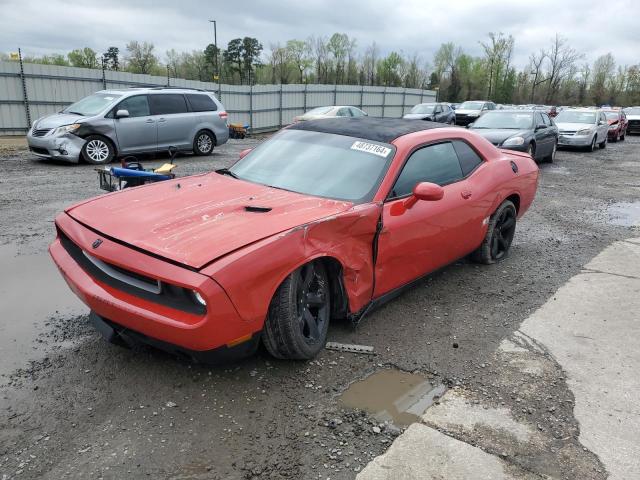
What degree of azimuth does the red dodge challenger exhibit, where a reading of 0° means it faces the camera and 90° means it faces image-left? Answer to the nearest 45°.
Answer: approximately 45°

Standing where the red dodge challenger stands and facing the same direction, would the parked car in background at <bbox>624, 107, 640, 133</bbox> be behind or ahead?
behind

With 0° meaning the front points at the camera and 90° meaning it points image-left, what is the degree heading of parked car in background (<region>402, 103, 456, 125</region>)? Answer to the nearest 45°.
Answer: approximately 45°

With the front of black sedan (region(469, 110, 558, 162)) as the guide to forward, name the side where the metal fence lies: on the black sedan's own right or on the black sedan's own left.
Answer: on the black sedan's own right

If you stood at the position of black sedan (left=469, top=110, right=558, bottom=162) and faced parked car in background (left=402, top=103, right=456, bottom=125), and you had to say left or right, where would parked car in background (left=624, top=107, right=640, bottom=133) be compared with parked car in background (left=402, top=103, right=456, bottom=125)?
right

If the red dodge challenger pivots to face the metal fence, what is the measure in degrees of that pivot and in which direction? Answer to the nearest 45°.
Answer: approximately 135° to its right

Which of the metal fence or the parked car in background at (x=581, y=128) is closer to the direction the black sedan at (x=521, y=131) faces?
the metal fence

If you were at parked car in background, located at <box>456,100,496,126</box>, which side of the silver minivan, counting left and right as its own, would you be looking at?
back

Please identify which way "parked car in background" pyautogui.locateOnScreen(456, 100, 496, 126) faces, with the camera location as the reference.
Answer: facing the viewer and to the left of the viewer

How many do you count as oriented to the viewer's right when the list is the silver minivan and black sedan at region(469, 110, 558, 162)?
0

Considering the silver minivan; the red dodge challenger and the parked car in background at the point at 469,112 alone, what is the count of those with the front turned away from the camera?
0

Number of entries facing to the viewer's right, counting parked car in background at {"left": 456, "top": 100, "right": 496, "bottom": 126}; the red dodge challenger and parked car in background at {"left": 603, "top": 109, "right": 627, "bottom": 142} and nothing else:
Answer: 0

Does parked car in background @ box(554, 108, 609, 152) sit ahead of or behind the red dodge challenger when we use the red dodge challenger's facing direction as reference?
behind

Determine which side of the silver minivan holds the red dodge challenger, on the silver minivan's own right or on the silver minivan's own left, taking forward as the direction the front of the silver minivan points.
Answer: on the silver minivan's own left
